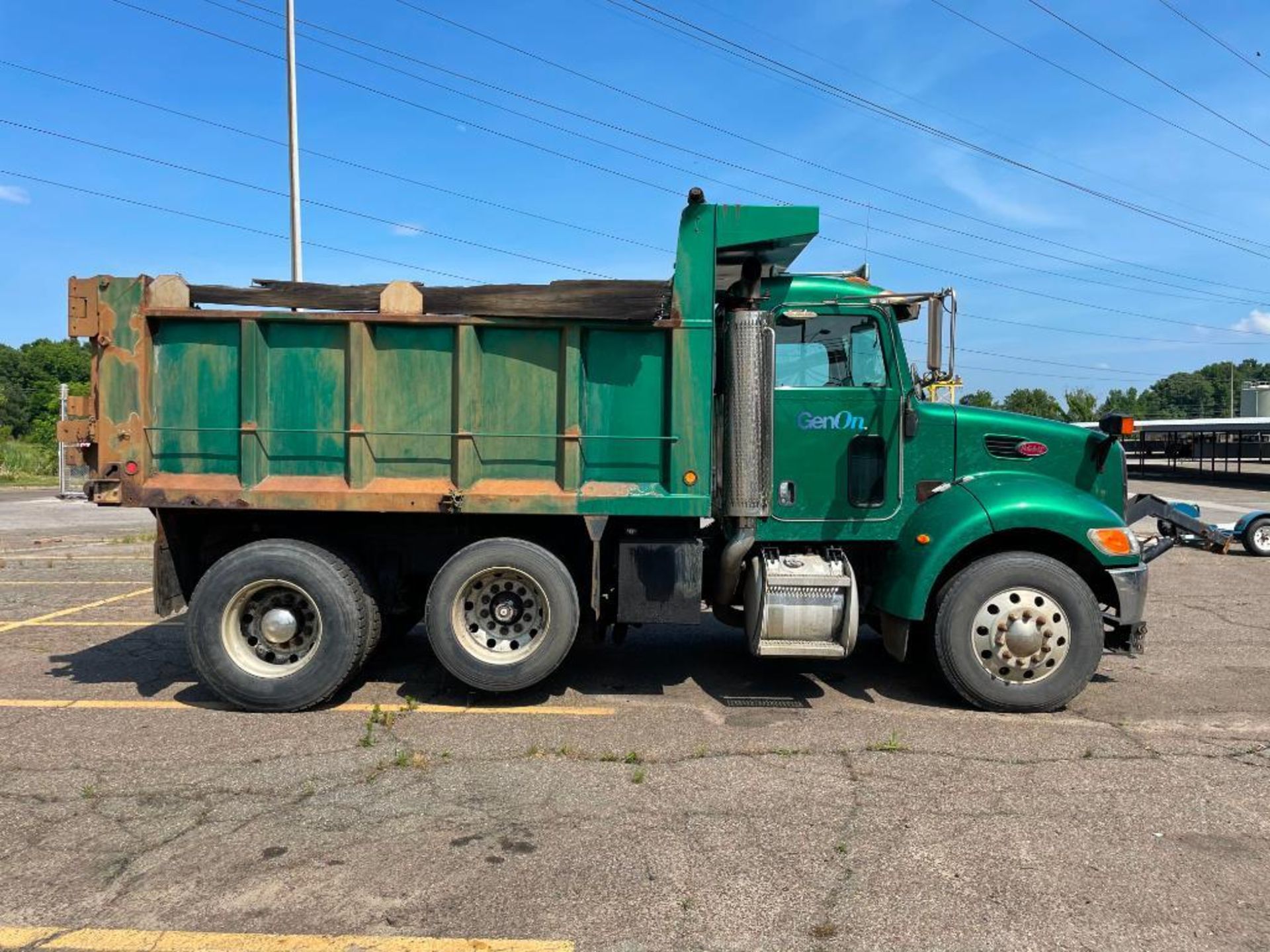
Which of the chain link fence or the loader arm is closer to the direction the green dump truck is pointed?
the loader arm

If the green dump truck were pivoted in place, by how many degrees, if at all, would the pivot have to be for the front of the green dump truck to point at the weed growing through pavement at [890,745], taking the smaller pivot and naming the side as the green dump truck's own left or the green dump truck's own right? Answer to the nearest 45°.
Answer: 0° — it already faces it

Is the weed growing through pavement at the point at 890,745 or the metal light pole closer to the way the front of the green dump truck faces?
the weed growing through pavement

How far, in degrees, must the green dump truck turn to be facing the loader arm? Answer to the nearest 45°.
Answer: approximately 45° to its left

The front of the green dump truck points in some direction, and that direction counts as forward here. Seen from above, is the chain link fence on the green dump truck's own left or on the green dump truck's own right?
on the green dump truck's own left

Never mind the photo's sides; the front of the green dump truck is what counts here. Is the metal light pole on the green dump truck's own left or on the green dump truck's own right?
on the green dump truck's own left

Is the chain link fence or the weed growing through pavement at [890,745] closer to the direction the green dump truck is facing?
the weed growing through pavement

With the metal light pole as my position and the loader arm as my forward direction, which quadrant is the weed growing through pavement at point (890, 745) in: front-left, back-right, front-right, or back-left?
front-right

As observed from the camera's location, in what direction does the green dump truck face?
facing to the right of the viewer
